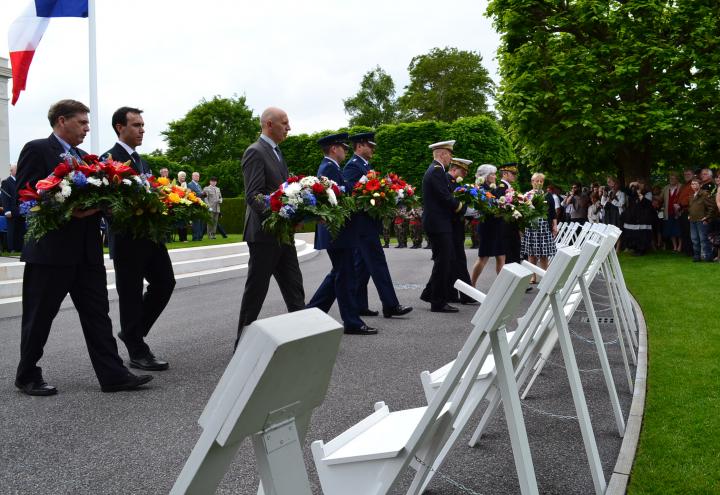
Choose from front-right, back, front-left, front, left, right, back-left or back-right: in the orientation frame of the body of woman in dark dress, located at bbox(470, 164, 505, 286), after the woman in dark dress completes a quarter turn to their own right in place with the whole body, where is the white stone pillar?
back-right

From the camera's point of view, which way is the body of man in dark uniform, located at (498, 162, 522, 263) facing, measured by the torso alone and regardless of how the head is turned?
to the viewer's right

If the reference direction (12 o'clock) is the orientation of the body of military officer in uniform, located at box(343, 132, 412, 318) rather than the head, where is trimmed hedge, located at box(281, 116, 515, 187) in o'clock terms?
The trimmed hedge is roughly at 9 o'clock from the military officer in uniform.

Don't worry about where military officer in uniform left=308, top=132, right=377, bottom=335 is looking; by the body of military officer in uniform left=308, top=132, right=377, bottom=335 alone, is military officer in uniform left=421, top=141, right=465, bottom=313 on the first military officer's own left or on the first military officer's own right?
on the first military officer's own left

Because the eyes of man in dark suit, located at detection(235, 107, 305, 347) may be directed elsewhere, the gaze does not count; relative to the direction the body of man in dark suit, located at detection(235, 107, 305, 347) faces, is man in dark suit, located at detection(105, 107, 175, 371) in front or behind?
behind

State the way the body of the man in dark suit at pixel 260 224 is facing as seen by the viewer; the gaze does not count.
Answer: to the viewer's right

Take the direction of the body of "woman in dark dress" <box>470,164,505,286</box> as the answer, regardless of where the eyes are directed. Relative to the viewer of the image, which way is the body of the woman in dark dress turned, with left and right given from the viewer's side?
facing to the right of the viewer

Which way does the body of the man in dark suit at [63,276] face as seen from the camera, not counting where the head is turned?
to the viewer's right

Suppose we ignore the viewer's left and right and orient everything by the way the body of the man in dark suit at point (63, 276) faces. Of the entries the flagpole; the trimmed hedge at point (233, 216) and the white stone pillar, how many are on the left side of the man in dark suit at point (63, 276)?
3

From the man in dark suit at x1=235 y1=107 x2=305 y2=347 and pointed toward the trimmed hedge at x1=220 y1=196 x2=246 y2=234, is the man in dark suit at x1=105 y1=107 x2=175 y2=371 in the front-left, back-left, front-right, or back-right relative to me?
back-left

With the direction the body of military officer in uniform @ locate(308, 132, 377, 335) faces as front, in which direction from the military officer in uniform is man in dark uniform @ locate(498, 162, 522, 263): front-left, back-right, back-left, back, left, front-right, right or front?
front-left

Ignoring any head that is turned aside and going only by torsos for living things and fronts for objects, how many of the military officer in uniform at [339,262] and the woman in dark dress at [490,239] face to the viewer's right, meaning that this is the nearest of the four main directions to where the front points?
2

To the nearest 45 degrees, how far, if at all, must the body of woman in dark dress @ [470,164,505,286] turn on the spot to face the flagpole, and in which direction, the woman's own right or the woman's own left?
approximately 135° to the woman's own left

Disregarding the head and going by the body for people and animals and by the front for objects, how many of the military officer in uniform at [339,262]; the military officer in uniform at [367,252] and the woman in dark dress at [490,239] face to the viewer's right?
3

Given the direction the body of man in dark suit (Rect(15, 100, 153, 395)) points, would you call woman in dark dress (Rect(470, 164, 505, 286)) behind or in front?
in front

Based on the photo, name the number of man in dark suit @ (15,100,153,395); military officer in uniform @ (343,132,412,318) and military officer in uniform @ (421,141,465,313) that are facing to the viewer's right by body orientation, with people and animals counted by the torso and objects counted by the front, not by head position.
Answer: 3

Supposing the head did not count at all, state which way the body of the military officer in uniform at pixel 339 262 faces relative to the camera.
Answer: to the viewer's right

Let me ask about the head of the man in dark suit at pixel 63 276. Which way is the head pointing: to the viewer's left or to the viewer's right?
to the viewer's right

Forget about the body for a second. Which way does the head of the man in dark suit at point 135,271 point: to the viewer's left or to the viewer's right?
to the viewer's right
